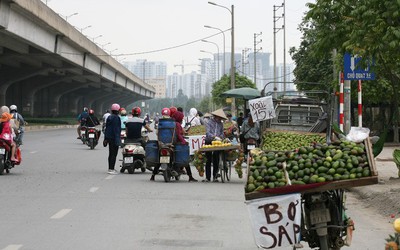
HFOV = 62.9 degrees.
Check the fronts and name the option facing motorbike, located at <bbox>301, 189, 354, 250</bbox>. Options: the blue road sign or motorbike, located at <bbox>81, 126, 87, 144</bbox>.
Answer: the blue road sign

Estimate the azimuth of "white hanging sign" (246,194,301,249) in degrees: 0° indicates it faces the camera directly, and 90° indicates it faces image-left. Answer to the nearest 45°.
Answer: approximately 0°

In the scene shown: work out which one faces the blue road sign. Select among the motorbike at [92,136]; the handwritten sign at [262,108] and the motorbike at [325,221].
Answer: the motorbike at [325,221]

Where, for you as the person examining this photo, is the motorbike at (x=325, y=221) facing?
facing away from the viewer

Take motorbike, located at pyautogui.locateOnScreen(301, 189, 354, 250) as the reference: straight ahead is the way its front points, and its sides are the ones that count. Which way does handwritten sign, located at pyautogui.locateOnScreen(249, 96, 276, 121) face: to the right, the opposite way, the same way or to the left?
the opposite way

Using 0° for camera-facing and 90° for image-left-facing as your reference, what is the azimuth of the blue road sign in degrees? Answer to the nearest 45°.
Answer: approximately 0°
